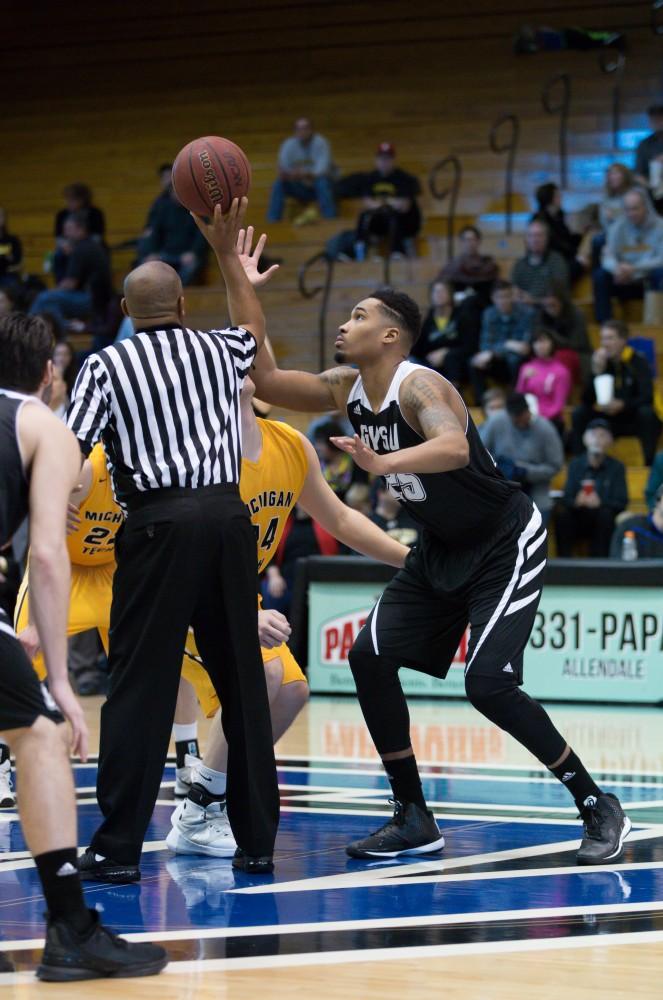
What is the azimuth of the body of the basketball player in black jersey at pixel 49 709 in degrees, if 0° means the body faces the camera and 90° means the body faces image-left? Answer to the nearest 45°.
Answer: approximately 225°

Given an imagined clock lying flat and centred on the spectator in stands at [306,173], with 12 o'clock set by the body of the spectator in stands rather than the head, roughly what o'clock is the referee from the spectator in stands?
The referee is roughly at 12 o'clock from the spectator in stands.

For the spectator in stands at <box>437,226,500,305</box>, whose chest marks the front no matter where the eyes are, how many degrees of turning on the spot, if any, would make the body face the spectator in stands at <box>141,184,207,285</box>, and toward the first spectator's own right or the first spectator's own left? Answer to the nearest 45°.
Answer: approximately 135° to the first spectator's own right

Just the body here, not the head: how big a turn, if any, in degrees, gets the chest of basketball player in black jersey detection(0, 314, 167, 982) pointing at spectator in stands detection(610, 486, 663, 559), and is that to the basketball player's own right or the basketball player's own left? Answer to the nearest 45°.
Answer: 0° — they already face them

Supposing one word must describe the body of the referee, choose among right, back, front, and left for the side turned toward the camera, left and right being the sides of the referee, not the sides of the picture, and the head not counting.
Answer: back

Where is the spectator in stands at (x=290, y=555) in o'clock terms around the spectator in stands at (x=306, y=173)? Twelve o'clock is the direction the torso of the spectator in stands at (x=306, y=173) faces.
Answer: the spectator in stands at (x=290, y=555) is roughly at 12 o'clock from the spectator in stands at (x=306, y=173).

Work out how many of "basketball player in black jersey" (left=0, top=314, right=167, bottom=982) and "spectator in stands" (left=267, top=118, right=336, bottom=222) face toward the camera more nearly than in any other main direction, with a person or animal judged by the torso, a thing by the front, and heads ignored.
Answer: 1

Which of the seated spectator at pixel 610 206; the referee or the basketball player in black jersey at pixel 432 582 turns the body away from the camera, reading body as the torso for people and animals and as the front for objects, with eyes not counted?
the referee

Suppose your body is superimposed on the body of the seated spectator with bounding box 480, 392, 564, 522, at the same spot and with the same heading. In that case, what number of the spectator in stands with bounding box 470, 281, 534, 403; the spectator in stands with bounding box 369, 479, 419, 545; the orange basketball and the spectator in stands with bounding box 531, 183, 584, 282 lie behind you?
2
